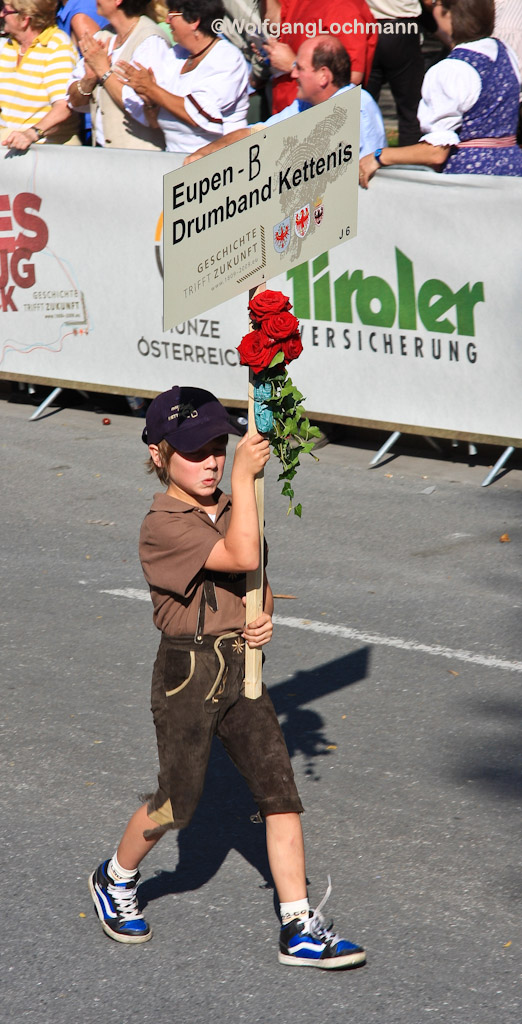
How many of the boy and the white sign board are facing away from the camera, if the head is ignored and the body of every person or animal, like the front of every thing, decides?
0

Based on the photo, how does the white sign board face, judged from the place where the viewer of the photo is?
facing the viewer and to the right of the viewer
